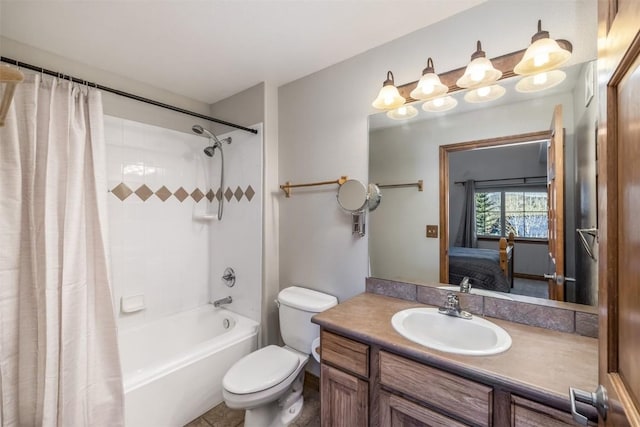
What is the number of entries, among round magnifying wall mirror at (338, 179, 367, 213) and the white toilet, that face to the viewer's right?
0

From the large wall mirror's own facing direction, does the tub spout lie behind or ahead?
ahead

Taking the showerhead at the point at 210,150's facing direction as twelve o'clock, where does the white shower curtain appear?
The white shower curtain is roughly at 12 o'clock from the showerhead.

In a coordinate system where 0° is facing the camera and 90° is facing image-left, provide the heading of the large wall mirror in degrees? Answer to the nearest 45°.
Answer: approximately 45°

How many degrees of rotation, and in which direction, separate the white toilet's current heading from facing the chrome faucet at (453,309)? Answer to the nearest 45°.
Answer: approximately 90° to its left

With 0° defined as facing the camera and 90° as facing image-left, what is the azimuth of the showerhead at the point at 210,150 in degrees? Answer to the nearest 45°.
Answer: approximately 45°

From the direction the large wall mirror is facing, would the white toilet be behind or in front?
in front

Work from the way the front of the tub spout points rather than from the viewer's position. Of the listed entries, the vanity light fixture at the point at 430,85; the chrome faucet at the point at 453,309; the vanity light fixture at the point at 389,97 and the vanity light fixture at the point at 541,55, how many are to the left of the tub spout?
4

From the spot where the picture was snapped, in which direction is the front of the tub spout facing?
facing the viewer and to the left of the viewer

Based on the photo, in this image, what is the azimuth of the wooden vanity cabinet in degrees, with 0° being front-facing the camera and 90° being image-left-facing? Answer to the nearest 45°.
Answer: approximately 45°
